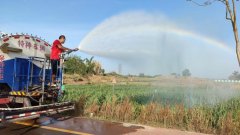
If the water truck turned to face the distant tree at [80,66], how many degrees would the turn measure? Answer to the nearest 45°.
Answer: approximately 45° to its right

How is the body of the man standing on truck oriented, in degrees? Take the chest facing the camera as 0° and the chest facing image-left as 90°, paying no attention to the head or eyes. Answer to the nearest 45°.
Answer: approximately 270°

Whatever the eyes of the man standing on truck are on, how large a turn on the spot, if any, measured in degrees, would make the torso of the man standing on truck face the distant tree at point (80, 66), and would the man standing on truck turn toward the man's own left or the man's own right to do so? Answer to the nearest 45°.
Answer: approximately 90° to the man's own left

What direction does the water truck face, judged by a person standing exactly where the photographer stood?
facing away from the viewer and to the left of the viewer
